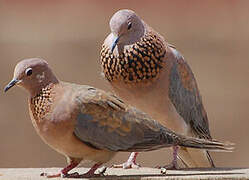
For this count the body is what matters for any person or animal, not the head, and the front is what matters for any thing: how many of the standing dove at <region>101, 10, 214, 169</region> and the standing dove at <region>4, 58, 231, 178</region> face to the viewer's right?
0

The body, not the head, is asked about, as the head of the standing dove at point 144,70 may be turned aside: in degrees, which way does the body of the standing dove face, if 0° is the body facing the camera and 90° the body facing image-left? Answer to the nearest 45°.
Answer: approximately 45°

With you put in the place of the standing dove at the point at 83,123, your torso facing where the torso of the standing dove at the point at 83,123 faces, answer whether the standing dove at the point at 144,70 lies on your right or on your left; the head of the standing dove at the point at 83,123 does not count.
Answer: on your right

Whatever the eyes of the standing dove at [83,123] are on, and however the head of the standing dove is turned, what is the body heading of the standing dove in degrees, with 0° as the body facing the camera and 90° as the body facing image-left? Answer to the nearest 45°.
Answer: approximately 90°
